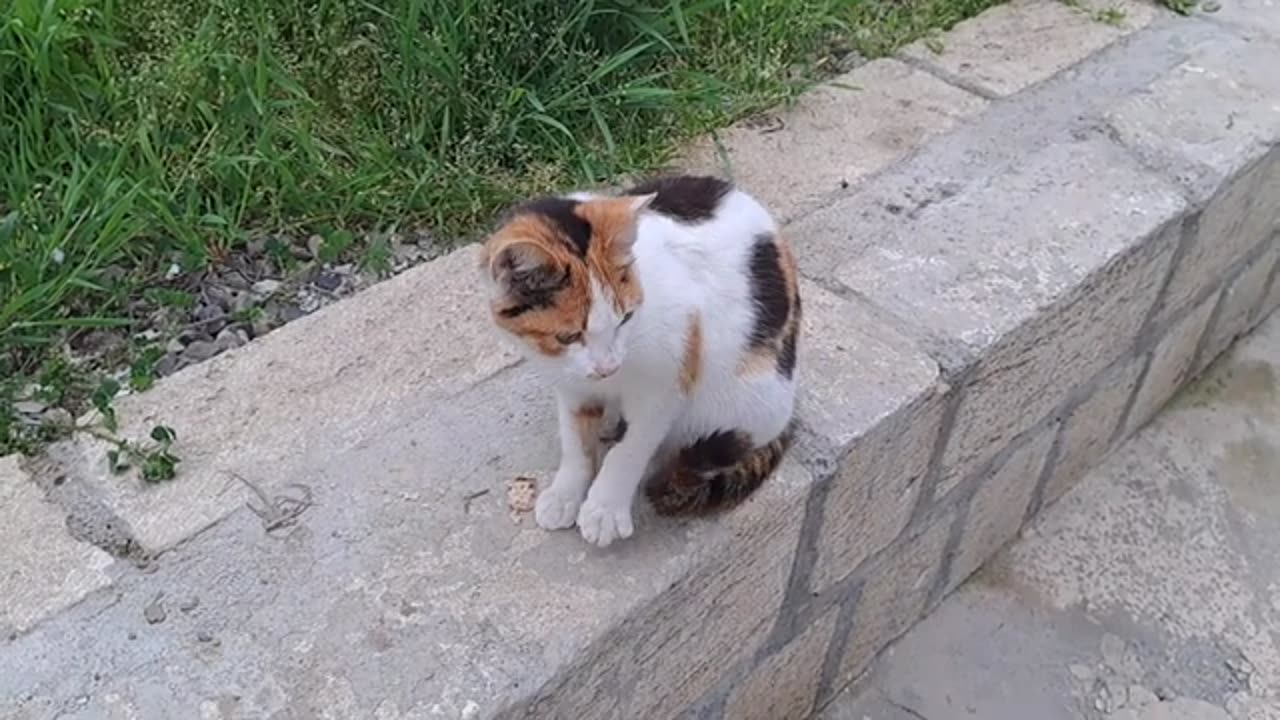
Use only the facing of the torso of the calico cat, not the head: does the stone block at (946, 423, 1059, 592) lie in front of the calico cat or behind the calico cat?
behind

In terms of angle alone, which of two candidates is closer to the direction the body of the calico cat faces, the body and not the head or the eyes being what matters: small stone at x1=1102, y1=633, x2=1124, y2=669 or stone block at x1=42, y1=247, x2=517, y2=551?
the stone block

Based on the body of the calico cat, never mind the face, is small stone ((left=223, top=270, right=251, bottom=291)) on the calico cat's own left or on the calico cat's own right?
on the calico cat's own right

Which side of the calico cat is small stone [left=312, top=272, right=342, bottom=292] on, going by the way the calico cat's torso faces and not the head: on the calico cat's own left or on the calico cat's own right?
on the calico cat's own right

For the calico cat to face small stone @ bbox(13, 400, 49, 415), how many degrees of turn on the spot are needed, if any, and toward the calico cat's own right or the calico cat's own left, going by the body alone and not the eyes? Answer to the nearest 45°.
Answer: approximately 45° to the calico cat's own right

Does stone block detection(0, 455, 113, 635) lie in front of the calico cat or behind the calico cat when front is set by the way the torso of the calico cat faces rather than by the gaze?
in front

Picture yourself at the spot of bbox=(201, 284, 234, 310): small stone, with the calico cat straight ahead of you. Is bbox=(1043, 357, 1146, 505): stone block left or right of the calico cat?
left

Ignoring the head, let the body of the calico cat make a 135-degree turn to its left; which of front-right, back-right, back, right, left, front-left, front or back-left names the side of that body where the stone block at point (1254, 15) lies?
front-left

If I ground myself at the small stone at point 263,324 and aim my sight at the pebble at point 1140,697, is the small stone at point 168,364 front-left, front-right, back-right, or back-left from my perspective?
back-right

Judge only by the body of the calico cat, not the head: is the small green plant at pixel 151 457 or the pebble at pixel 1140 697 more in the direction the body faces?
the small green plant

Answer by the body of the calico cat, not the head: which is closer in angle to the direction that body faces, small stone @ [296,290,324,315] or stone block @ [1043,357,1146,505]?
the small stone

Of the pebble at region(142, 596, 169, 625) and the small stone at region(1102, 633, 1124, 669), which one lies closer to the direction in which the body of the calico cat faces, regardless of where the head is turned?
the pebble

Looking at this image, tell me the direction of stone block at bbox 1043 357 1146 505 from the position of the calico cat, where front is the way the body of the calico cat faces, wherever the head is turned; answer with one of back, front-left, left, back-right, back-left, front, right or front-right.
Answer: back

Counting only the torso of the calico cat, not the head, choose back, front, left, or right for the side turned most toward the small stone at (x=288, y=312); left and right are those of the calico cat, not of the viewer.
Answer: right

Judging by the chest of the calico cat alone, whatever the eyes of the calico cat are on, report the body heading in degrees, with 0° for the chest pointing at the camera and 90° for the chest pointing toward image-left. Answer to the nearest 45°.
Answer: approximately 45°

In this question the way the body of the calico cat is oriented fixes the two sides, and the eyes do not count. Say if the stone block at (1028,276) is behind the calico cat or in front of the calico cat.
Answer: behind
